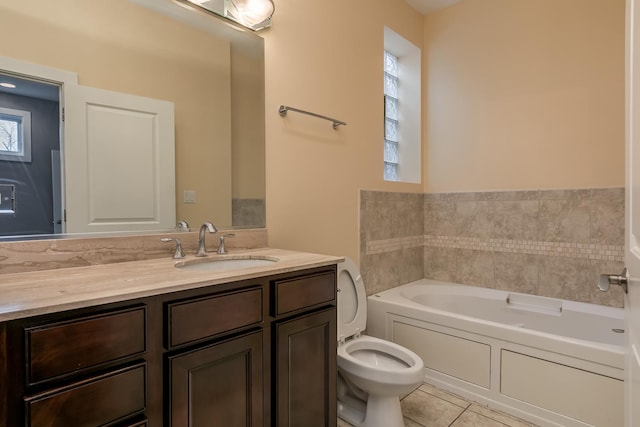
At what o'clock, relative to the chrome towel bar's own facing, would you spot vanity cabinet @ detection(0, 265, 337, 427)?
The vanity cabinet is roughly at 2 o'clock from the chrome towel bar.

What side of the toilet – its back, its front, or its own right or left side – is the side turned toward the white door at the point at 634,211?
front

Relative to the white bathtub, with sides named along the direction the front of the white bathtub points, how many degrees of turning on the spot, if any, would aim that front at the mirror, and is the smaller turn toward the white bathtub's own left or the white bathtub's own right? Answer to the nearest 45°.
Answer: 0° — it already faces it

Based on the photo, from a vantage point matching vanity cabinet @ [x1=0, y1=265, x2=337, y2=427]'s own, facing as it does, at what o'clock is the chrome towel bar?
The chrome towel bar is roughly at 9 o'clock from the vanity cabinet.

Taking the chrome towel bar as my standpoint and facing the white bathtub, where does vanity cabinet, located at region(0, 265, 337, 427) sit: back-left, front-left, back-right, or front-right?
back-right

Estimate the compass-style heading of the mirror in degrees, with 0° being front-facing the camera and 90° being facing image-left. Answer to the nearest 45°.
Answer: approximately 315°

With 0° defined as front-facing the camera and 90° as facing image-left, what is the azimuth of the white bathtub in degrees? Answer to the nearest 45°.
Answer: approximately 45°

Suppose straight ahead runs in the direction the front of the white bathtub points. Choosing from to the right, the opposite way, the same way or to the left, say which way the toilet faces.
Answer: to the left
